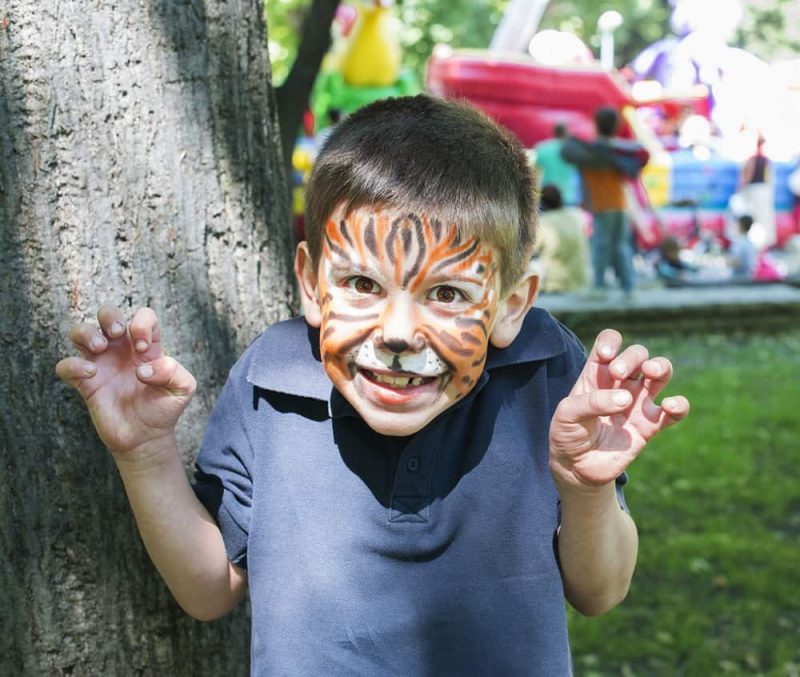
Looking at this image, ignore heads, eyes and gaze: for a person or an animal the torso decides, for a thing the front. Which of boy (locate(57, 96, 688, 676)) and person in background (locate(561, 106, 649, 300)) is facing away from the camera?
the person in background

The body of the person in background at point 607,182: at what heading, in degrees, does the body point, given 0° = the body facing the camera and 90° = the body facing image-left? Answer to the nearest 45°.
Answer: approximately 180°

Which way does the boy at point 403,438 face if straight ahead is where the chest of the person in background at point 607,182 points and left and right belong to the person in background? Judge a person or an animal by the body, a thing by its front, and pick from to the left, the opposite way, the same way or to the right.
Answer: the opposite way

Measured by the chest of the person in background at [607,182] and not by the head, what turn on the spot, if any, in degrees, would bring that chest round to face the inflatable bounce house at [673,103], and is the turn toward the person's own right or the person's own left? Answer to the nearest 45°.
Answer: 0° — they already face it

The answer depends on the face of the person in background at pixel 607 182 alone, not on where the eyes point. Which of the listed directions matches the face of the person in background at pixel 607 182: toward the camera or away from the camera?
away from the camera

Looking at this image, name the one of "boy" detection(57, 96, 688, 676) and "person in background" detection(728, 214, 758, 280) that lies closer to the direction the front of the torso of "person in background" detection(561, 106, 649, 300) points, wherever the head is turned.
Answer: the person in background

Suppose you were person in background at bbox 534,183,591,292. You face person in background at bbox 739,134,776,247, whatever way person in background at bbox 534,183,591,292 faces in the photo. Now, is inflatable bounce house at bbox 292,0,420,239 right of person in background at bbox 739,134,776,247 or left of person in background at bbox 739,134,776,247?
left

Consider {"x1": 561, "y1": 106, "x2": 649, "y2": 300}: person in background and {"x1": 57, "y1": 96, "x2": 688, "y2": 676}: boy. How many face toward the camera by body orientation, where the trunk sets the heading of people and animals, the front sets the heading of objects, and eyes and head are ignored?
1

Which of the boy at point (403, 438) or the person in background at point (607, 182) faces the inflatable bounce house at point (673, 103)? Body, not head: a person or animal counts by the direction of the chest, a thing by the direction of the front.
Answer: the person in background

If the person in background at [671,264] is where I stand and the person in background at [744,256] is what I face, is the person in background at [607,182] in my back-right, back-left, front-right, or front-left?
back-right

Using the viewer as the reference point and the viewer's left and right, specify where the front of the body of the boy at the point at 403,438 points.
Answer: facing the viewer

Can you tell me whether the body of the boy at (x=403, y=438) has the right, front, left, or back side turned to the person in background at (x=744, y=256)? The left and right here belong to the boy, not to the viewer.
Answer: back

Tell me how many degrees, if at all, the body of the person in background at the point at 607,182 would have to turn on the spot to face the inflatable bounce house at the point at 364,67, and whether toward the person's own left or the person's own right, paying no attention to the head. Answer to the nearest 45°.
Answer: approximately 45° to the person's own left

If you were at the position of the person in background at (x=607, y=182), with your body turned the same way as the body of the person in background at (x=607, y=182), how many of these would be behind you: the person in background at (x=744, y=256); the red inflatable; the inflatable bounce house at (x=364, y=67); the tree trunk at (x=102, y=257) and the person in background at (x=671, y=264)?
1

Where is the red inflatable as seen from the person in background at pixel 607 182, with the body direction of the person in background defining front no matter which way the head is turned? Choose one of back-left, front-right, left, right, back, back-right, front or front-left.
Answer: front
